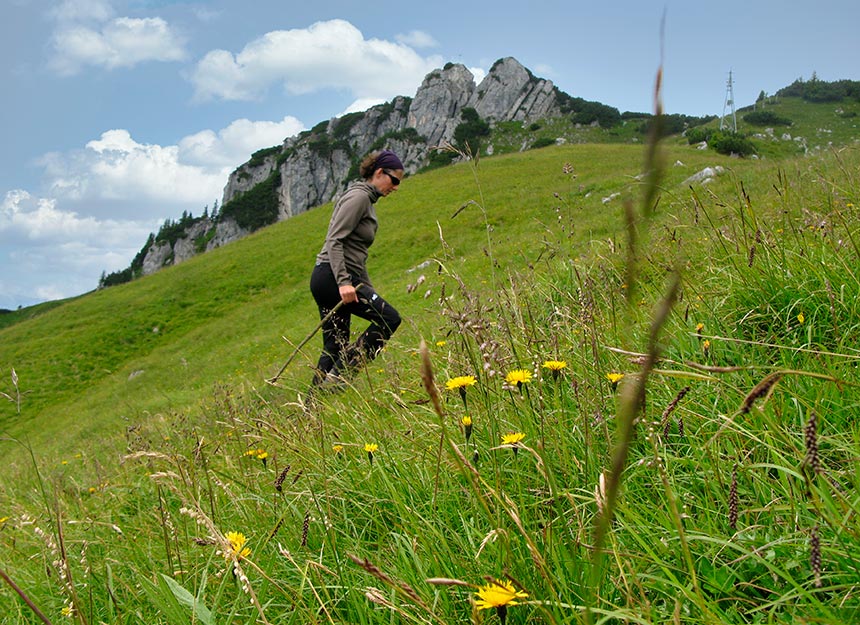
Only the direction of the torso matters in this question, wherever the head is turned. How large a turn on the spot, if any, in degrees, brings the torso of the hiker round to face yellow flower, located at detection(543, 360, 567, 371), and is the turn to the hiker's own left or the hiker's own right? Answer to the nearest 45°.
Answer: approximately 90° to the hiker's own right

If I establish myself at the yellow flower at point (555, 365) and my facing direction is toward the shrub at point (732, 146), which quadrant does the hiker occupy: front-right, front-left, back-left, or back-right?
front-left

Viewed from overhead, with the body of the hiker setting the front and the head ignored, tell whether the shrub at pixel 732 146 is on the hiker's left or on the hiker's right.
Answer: on the hiker's left

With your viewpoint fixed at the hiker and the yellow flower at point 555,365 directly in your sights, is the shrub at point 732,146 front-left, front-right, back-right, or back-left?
back-left

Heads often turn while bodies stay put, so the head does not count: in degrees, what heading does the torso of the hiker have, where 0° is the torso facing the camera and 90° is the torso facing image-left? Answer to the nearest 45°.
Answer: approximately 270°
